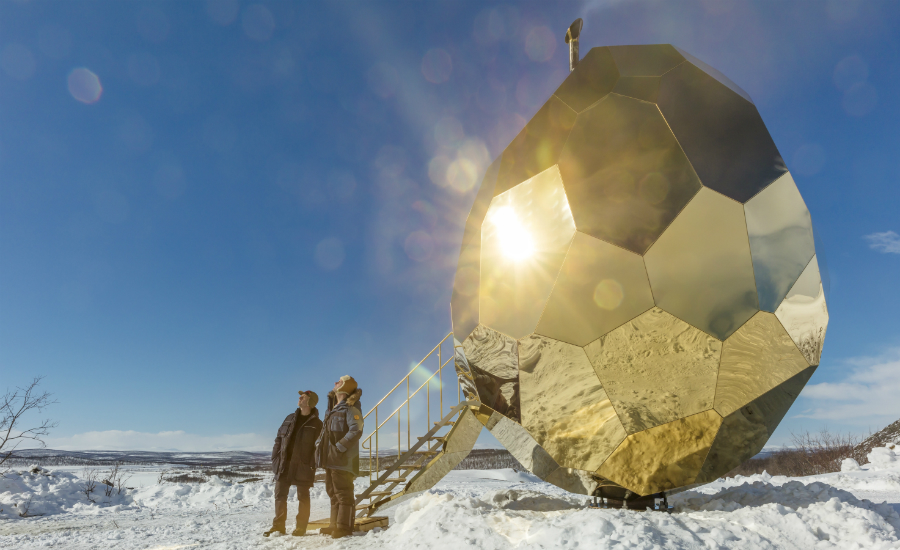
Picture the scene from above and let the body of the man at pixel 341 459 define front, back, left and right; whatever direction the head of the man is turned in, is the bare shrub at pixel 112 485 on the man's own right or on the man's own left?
on the man's own right
